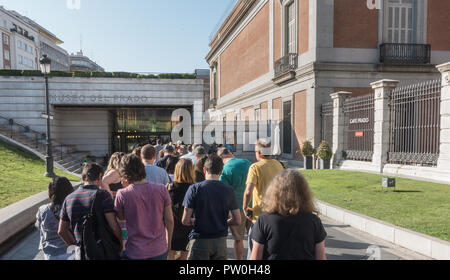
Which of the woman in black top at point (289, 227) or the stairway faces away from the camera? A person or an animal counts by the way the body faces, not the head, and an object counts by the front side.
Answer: the woman in black top

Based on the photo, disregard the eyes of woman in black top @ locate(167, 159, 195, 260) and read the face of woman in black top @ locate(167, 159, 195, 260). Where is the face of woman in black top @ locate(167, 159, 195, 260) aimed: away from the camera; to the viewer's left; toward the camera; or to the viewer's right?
away from the camera

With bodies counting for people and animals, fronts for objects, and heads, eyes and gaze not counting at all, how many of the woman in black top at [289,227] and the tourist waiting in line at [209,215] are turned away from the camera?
2

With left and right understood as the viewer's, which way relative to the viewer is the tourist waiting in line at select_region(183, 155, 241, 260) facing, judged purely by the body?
facing away from the viewer

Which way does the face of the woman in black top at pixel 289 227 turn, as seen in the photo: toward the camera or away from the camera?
away from the camera

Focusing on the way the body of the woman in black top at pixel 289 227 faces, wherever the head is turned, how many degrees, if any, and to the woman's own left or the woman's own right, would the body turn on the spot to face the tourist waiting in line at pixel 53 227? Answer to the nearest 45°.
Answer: approximately 90° to the woman's own left

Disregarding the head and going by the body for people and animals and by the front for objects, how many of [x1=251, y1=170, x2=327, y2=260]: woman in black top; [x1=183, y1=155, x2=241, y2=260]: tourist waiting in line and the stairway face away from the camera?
2

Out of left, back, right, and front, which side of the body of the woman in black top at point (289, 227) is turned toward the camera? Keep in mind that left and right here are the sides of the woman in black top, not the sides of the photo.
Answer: back

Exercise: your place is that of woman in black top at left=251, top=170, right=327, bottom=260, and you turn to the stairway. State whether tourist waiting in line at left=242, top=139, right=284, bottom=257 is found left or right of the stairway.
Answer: right

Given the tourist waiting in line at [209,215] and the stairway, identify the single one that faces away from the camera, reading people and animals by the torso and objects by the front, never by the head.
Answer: the tourist waiting in line

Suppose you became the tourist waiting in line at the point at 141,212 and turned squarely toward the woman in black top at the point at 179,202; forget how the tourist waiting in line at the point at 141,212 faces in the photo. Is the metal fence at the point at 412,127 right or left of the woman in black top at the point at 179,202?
right

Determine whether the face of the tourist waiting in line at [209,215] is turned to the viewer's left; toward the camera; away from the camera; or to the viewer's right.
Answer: away from the camera
